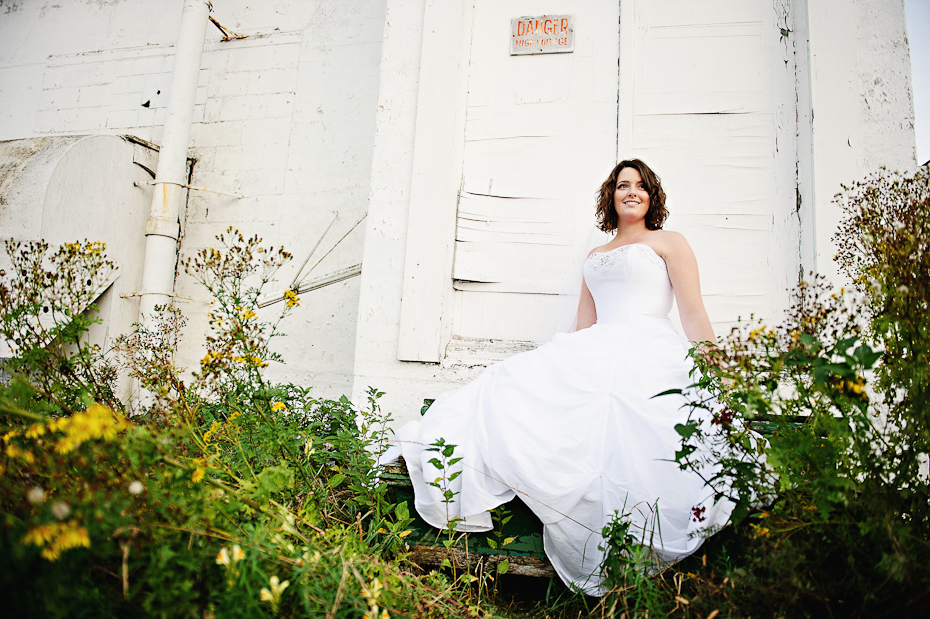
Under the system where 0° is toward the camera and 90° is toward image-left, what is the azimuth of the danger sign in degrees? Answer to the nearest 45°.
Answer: approximately 0°

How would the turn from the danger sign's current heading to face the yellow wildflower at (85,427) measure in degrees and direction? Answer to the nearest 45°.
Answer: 0° — it already faces it
